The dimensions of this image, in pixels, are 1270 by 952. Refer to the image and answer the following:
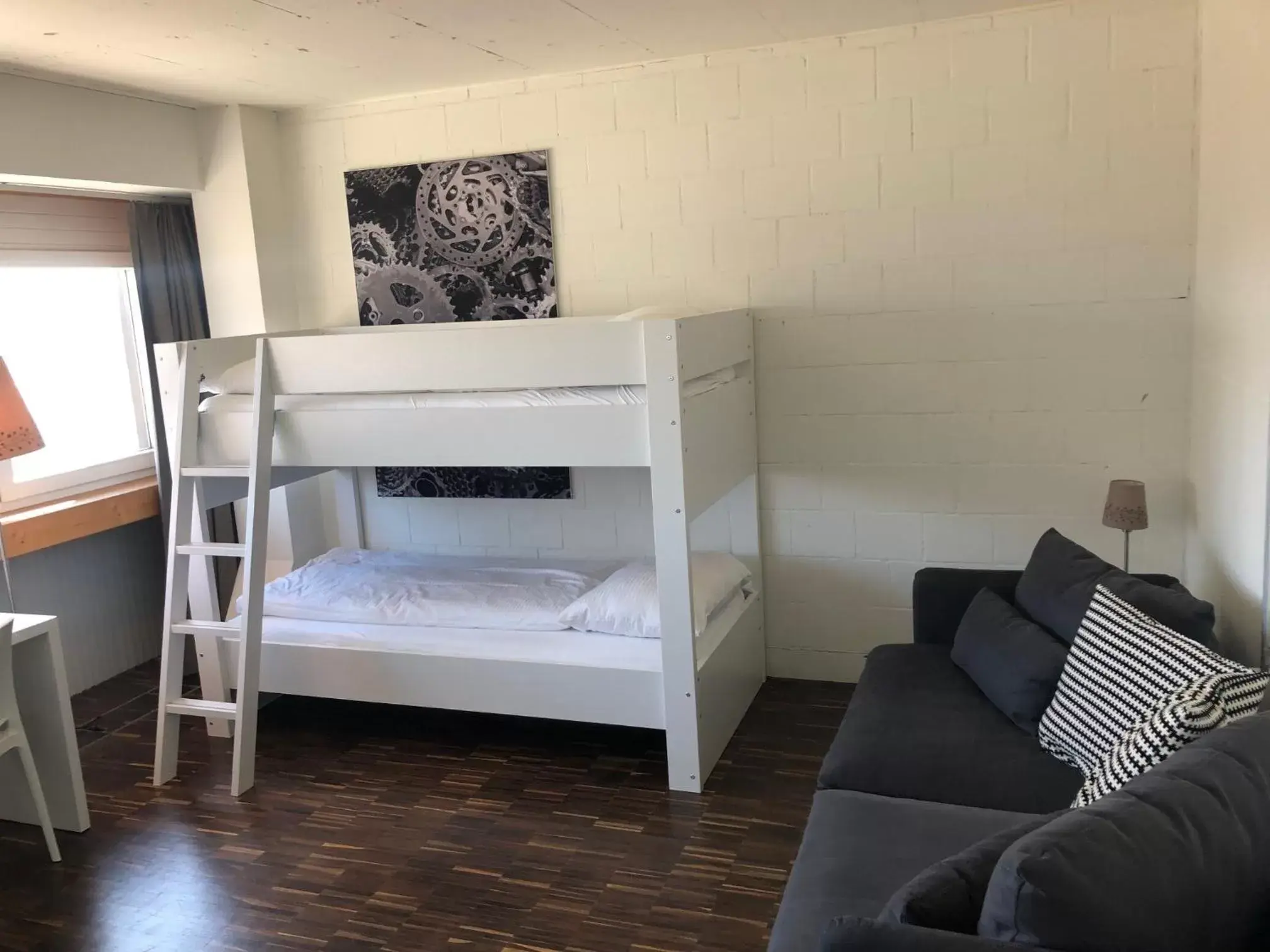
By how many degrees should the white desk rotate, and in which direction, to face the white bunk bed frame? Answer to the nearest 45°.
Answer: approximately 45° to its left

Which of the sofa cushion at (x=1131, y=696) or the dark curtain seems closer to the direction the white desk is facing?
the sofa cushion

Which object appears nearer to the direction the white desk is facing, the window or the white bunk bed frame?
the white bunk bed frame

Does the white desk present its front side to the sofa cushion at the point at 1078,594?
yes

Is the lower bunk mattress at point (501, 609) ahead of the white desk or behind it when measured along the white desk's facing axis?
ahead

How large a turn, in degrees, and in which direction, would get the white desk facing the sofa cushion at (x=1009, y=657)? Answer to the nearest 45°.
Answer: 0° — it already faces it

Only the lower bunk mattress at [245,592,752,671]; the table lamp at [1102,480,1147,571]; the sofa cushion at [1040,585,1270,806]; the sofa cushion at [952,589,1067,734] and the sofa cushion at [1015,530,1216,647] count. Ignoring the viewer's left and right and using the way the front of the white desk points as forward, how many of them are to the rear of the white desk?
0

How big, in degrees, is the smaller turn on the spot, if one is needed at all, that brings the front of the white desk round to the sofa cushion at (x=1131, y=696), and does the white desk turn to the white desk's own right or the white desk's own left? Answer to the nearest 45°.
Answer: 0° — it already faces it

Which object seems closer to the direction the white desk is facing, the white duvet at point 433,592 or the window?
the white duvet

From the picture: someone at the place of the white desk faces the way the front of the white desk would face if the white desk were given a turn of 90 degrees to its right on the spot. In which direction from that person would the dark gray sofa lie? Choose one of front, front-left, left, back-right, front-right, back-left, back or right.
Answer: left

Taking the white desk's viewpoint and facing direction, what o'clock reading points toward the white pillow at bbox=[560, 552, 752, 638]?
The white pillow is roughly at 11 o'clock from the white desk.

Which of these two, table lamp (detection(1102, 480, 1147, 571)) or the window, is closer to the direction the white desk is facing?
the table lamp

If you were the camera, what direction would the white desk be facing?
facing the viewer and to the right of the viewer

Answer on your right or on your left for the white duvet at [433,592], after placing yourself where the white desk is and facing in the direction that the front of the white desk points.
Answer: on your left

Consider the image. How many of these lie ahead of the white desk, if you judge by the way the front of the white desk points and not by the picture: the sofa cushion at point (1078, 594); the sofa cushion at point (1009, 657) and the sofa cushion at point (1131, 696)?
3

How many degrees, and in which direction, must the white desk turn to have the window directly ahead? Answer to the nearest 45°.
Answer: approximately 135° to its left
